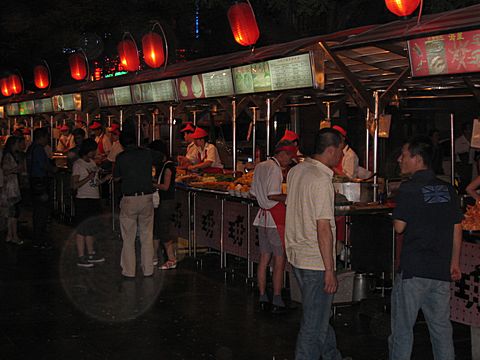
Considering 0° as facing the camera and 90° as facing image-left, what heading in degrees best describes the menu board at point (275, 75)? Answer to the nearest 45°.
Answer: approximately 45°

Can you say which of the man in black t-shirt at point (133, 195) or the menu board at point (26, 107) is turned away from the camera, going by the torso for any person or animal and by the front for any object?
the man in black t-shirt

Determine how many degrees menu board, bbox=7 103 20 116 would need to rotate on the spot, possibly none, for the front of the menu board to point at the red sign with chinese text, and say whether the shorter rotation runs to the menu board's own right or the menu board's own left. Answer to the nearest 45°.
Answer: approximately 45° to the menu board's own left

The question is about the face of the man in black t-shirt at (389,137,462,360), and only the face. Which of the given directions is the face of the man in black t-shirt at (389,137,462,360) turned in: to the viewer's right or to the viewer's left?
to the viewer's left

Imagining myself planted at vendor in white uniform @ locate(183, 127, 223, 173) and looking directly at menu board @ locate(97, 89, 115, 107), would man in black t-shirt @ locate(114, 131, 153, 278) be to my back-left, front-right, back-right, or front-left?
back-left

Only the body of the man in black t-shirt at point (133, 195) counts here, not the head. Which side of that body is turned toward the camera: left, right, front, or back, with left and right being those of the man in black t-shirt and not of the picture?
back

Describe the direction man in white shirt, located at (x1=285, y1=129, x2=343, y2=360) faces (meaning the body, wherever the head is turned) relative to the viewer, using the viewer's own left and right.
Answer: facing away from the viewer and to the right of the viewer

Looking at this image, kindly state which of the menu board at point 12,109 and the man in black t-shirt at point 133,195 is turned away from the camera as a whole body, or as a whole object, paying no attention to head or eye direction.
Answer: the man in black t-shirt

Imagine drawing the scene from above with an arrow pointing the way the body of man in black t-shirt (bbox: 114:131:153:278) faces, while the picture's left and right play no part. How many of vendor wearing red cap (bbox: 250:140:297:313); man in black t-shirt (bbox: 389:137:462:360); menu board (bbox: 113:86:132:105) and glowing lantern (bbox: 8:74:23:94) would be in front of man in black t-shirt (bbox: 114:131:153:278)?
2
